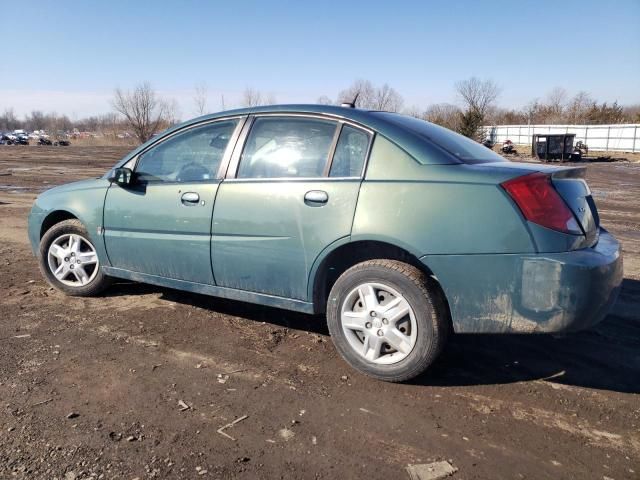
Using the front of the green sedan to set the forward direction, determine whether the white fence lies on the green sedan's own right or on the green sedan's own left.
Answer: on the green sedan's own right

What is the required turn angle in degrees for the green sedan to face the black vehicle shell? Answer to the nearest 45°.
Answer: approximately 90° to its right

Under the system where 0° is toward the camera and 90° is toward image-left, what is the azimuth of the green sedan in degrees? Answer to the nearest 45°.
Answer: approximately 135°
